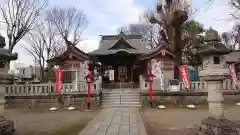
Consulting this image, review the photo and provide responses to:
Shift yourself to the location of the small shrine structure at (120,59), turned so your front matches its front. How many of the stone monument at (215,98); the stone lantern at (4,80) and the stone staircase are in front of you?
3

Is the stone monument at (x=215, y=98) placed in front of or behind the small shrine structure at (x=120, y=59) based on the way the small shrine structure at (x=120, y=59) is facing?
in front

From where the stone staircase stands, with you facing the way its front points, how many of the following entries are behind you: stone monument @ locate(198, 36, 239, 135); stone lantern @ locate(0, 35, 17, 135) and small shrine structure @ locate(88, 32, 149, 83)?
1

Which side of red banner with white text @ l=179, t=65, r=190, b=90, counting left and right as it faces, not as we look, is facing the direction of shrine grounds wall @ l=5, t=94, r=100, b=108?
right

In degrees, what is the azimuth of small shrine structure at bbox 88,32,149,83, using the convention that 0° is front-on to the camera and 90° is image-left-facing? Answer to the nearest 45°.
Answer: approximately 0°

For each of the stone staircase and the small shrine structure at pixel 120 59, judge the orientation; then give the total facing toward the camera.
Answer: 2

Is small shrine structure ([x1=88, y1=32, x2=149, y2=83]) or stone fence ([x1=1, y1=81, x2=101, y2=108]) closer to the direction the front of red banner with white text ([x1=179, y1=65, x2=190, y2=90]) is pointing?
the stone fence

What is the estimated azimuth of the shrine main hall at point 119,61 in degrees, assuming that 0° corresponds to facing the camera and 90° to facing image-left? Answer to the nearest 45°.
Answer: approximately 0°
